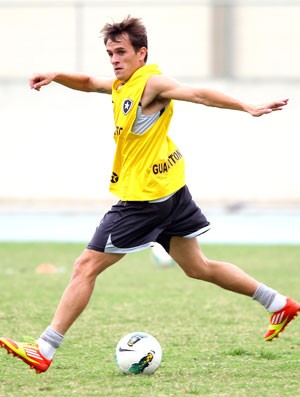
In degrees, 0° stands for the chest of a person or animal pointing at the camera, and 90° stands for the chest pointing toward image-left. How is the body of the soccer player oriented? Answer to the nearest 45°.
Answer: approximately 45°

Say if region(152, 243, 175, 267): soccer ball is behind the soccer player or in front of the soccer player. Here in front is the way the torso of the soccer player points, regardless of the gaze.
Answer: behind
